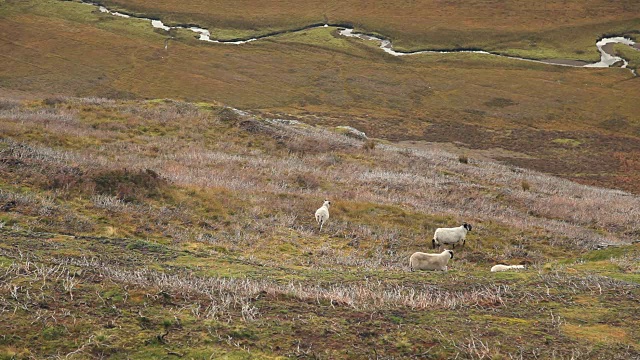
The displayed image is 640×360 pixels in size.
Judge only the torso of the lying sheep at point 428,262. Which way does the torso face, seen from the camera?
to the viewer's right

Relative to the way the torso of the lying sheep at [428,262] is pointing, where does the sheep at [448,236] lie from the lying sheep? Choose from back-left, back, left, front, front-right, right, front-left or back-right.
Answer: left

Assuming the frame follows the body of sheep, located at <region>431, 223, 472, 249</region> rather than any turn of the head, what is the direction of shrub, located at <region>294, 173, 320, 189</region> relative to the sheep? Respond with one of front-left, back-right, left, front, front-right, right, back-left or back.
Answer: back-left

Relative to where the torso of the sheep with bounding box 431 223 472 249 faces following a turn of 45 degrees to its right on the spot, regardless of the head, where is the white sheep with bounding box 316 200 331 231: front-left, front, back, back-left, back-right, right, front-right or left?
back-right

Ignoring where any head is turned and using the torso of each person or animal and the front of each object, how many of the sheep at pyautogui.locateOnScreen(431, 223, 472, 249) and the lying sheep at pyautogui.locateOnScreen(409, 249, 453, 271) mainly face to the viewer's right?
2

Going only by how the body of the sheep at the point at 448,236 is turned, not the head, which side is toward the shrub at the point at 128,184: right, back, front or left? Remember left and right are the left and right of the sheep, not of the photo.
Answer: back

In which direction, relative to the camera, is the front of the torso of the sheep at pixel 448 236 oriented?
to the viewer's right

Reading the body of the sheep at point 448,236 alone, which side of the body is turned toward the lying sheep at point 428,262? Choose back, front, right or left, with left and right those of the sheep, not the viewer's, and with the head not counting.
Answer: right
